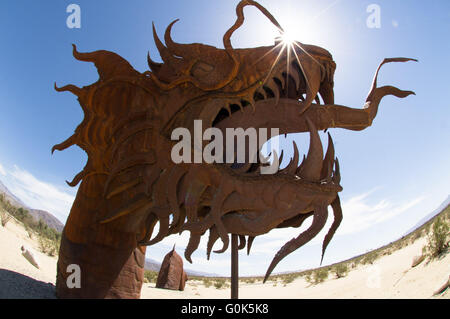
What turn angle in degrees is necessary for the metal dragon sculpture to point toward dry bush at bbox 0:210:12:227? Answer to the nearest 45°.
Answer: approximately 135° to its left

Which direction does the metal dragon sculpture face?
to the viewer's right
